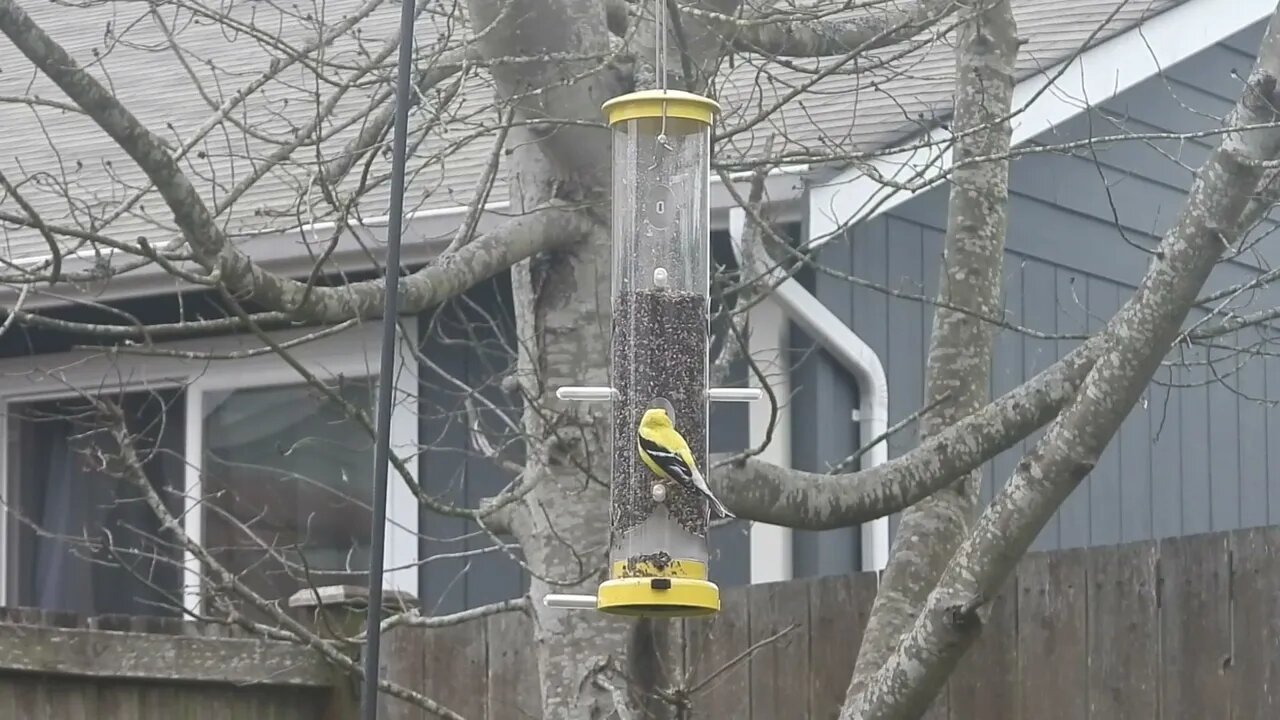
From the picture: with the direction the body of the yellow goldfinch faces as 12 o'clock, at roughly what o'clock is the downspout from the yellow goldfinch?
The downspout is roughly at 2 o'clock from the yellow goldfinch.

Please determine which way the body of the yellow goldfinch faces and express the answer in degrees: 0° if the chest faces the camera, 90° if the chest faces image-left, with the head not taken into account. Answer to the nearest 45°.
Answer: approximately 135°

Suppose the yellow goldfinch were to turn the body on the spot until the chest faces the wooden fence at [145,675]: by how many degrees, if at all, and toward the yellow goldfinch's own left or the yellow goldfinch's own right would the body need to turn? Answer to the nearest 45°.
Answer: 0° — it already faces it

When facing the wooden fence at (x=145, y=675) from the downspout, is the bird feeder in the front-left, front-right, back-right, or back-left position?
front-left

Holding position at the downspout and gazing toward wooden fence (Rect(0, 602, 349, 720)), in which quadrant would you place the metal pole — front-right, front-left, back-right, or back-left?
front-left
